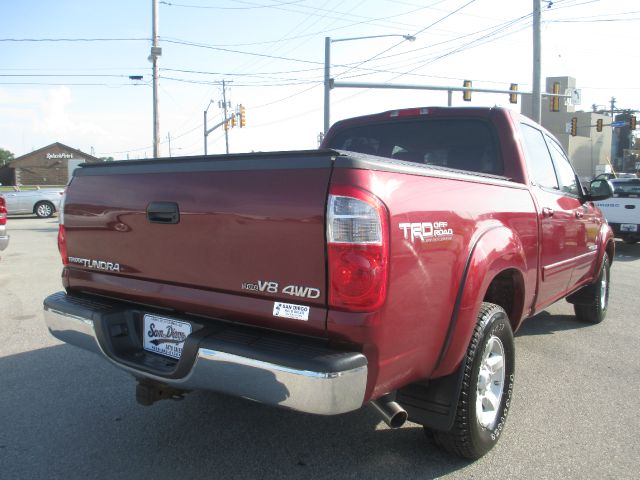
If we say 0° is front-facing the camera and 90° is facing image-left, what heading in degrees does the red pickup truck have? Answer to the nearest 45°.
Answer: approximately 225°

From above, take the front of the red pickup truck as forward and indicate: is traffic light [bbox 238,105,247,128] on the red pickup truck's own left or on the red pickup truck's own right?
on the red pickup truck's own left

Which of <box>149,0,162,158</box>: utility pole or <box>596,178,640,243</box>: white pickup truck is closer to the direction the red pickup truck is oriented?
the white pickup truck
